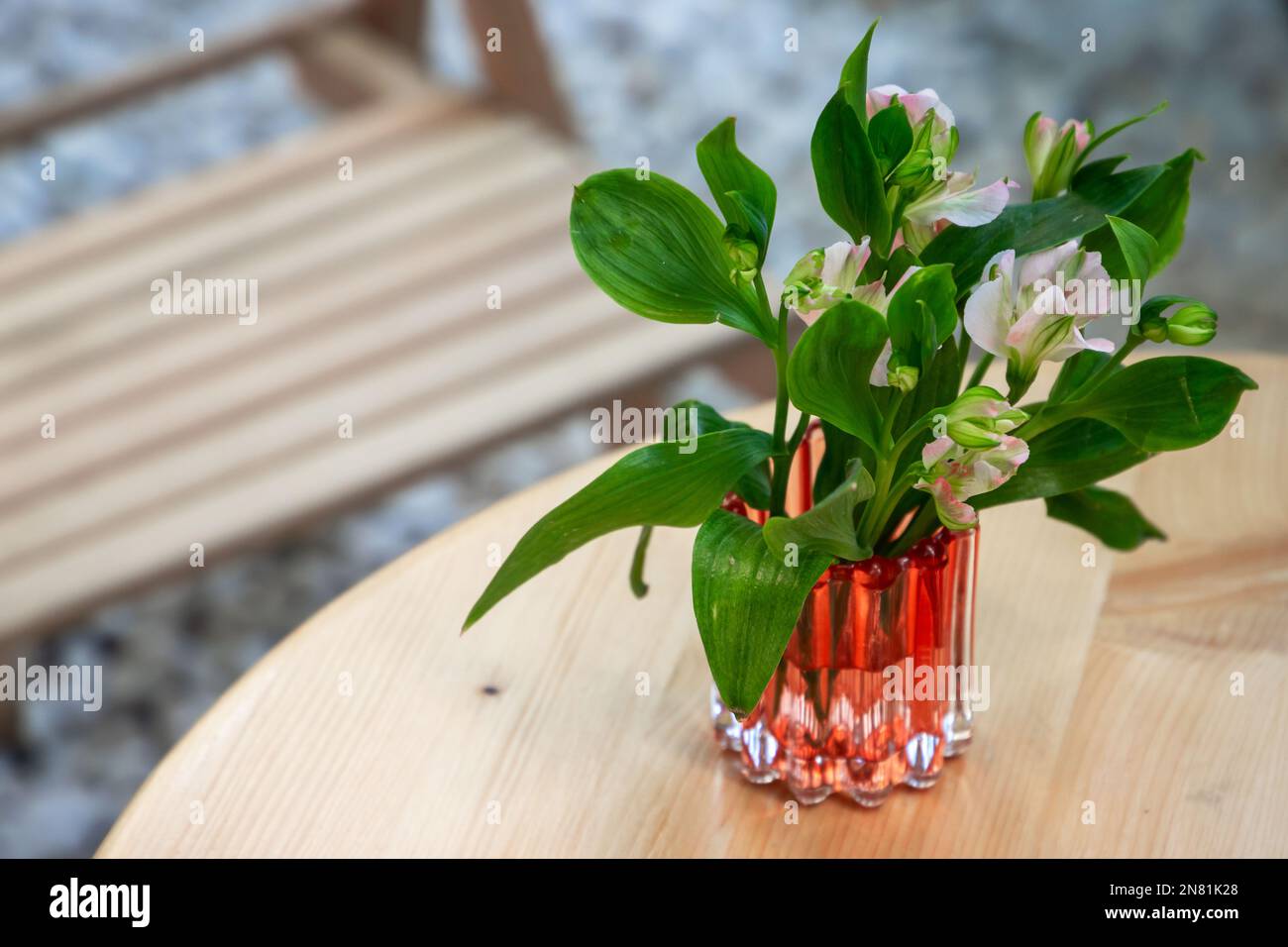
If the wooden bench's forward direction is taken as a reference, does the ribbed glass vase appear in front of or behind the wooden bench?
in front

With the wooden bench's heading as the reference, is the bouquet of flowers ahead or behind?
ahead
